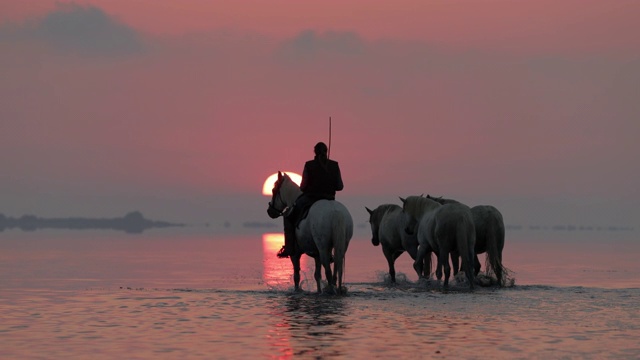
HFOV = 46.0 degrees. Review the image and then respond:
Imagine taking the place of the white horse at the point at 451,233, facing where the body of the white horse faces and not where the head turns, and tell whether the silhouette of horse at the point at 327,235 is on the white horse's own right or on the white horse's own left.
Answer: on the white horse's own left

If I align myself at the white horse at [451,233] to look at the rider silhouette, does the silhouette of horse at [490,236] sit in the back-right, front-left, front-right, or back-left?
back-right

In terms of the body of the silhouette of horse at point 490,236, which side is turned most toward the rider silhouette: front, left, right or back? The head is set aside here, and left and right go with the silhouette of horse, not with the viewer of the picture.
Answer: left

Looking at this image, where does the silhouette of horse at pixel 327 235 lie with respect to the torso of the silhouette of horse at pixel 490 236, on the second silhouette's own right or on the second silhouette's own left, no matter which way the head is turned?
on the second silhouette's own left

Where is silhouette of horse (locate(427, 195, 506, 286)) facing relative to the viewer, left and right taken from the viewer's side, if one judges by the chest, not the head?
facing away from the viewer and to the left of the viewer

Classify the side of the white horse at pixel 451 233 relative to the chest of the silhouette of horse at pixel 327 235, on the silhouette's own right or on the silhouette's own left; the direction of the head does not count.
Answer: on the silhouette's own right

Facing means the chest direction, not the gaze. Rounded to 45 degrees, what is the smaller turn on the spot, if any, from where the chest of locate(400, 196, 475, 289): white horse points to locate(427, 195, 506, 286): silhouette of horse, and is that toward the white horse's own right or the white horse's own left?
approximately 90° to the white horse's own right

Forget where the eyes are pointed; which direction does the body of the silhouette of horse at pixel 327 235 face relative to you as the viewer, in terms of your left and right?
facing away from the viewer and to the left of the viewer

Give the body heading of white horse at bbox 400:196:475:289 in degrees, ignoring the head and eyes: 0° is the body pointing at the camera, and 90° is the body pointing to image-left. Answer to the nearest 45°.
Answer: approximately 135°
